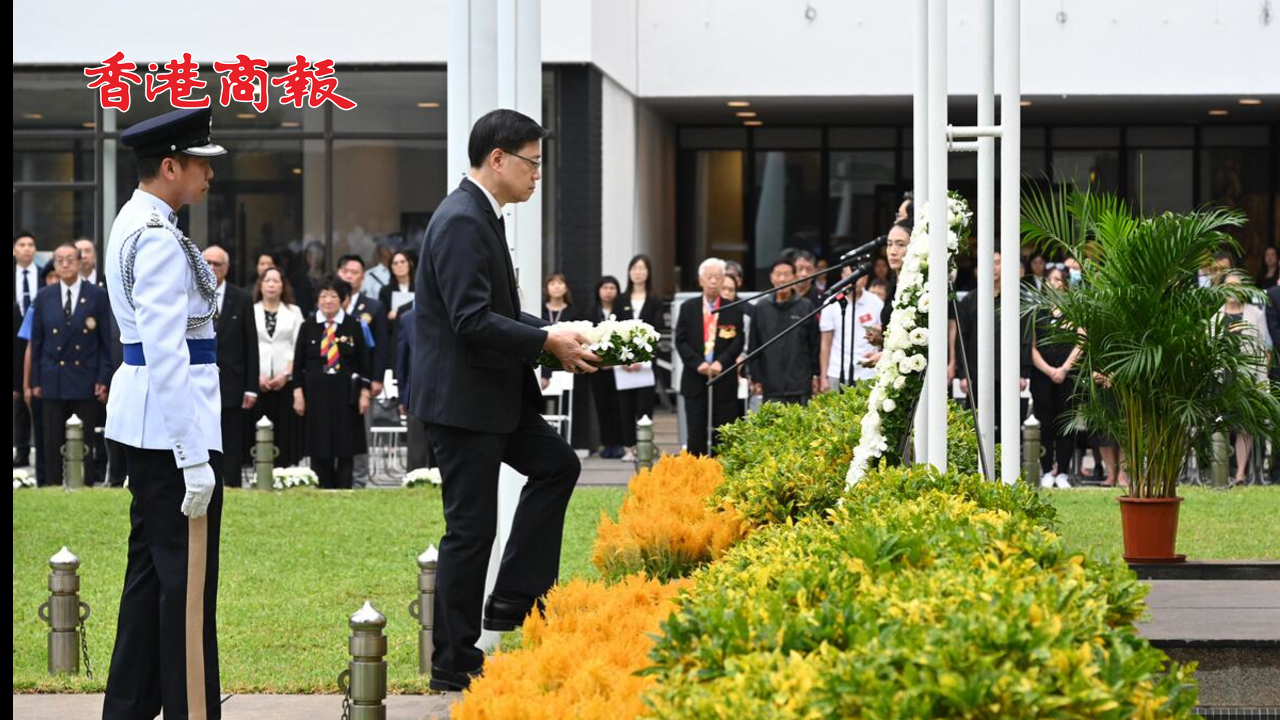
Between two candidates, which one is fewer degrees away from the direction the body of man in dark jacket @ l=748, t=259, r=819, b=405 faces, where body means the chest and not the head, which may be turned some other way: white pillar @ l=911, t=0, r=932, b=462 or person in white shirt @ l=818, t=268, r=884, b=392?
the white pillar

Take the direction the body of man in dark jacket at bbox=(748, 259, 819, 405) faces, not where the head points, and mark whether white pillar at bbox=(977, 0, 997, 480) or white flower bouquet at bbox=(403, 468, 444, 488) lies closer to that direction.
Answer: the white pillar

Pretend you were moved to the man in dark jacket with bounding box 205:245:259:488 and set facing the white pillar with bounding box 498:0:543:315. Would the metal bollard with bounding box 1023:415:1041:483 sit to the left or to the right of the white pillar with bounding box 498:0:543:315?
left

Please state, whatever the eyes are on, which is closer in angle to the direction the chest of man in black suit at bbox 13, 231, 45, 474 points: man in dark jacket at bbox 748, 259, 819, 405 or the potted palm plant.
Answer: the potted palm plant

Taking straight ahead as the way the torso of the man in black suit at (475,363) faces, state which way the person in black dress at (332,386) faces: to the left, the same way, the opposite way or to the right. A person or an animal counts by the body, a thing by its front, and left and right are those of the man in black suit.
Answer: to the right

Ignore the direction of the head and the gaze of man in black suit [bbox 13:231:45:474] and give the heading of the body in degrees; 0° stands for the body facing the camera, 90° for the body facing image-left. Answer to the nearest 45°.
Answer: approximately 0°

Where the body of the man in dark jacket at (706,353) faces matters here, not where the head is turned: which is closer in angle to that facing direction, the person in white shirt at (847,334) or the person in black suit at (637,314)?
the person in white shirt

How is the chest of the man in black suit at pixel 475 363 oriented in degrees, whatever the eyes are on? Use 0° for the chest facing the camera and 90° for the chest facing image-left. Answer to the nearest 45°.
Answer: approximately 270°

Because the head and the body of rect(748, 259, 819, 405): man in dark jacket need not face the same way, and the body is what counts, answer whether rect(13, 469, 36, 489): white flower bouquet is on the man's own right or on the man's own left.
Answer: on the man's own right
